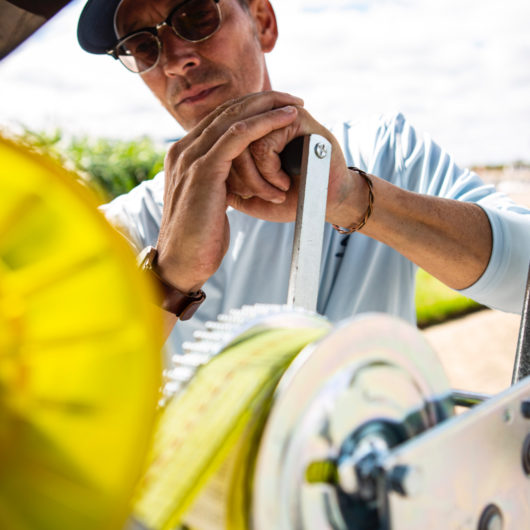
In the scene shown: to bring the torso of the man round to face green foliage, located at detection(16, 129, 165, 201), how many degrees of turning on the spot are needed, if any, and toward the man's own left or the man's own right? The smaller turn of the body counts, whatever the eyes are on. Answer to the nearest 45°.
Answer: approximately 180°

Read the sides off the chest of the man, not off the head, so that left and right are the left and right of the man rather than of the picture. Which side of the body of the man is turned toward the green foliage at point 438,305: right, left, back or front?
back

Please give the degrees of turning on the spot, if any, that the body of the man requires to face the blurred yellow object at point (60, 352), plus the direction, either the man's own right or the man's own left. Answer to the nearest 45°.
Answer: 0° — they already face it

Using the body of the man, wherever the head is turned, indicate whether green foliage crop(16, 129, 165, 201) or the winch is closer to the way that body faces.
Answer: the winch

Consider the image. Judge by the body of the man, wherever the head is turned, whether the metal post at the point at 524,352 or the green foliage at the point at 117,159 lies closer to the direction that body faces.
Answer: the metal post

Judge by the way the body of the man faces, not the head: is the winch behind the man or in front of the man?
in front

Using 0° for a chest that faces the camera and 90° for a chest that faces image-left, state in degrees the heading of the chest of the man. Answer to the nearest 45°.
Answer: approximately 0°
